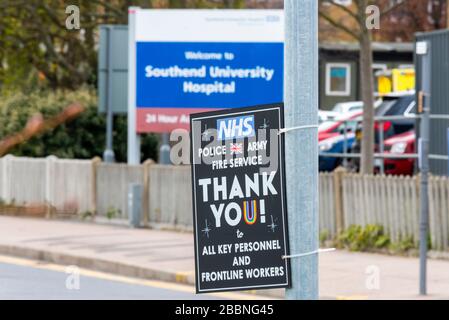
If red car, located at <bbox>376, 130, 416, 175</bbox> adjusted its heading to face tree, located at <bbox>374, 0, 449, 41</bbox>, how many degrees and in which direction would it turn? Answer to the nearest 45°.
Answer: approximately 135° to its right

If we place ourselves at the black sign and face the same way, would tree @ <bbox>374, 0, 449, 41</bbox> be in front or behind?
behind

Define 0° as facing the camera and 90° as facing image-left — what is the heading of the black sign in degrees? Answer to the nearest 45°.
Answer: approximately 0°

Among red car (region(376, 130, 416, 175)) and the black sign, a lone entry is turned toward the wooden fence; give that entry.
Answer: the red car

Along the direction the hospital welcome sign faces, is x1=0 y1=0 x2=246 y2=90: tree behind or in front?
behind

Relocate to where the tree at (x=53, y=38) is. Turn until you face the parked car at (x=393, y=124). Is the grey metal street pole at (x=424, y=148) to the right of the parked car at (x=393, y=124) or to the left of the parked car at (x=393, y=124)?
right

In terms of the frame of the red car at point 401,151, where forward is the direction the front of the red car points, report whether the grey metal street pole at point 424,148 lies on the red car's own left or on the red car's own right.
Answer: on the red car's own left

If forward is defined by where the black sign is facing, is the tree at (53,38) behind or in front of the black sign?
behind

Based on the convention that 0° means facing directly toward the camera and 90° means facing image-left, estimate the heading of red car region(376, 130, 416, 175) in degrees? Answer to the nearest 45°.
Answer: approximately 45°

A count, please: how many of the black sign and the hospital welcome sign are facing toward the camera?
2

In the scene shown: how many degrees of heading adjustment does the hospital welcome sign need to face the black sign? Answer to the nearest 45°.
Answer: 0° — it already faces it

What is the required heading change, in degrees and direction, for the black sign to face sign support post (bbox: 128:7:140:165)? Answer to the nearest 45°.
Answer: approximately 180°
